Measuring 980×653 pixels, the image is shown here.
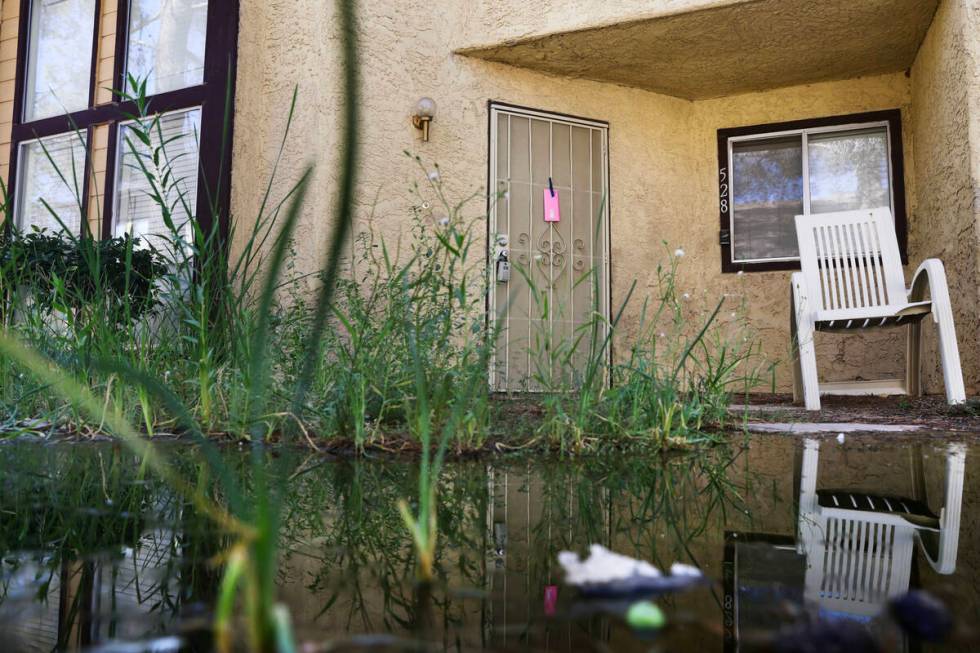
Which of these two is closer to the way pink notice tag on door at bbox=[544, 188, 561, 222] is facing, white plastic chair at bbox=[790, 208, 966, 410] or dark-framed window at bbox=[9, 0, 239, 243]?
the white plastic chair

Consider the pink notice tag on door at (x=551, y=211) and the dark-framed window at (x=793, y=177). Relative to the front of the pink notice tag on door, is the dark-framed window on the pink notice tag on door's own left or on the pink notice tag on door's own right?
on the pink notice tag on door's own left

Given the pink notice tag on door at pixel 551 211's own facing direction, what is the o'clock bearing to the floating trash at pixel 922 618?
The floating trash is roughly at 12 o'clock from the pink notice tag on door.
